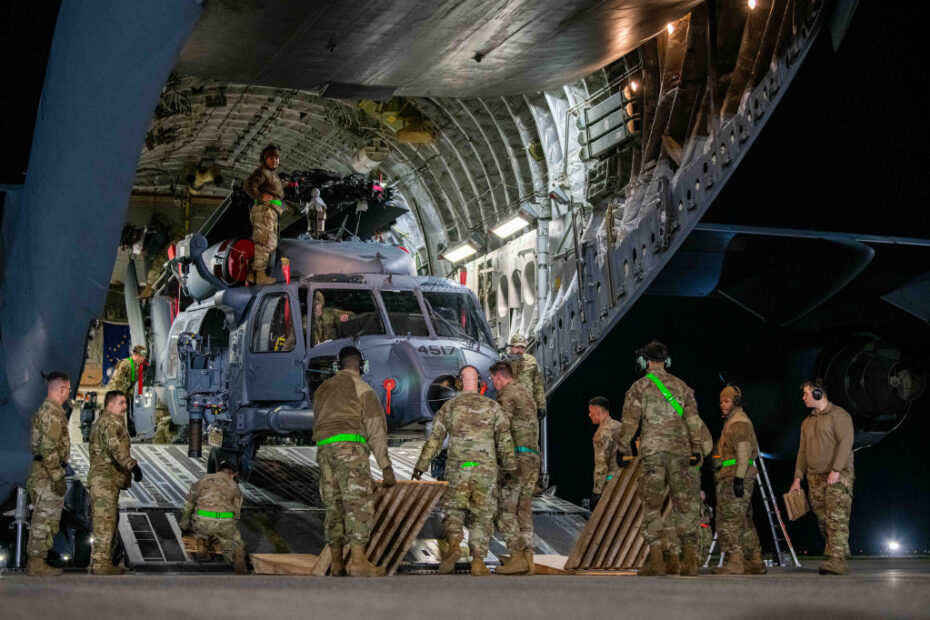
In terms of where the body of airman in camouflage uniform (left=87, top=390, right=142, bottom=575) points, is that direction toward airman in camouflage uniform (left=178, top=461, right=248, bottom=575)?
yes

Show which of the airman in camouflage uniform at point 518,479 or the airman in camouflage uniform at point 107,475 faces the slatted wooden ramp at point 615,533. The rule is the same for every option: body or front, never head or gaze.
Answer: the airman in camouflage uniform at point 107,475

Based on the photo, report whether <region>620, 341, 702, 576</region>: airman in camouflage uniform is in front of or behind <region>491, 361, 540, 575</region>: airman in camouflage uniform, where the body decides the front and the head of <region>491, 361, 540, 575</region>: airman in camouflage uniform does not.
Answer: behind

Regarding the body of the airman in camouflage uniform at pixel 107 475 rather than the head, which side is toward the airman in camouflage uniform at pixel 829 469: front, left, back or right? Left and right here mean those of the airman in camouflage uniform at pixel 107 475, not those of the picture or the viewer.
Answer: front

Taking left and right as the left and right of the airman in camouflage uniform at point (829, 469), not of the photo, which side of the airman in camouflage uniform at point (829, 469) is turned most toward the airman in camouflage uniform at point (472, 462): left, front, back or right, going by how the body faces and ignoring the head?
front

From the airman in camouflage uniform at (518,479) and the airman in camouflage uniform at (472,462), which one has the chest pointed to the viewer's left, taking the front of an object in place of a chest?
the airman in camouflage uniform at (518,479)

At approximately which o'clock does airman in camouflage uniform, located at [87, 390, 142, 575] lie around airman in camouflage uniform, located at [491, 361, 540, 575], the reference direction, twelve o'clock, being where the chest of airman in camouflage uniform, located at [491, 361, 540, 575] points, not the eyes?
airman in camouflage uniform, located at [87, 390, 142, 575] is roughly at 12 o'clock from airman in camouflage uniform, located at [491, 361, 540, 575].

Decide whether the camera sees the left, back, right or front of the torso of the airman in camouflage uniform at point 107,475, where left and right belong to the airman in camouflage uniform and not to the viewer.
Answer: right

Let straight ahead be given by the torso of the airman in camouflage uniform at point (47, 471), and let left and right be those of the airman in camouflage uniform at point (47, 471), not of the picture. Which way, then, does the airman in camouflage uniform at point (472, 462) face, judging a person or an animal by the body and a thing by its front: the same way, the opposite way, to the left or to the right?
to the left

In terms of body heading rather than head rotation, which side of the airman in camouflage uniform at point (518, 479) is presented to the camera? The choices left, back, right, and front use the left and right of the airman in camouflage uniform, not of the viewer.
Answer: left

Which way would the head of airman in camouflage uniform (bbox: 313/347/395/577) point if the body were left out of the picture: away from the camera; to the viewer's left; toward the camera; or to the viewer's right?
away from the camera

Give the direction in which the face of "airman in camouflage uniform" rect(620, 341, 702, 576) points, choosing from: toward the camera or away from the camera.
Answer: away from the camera

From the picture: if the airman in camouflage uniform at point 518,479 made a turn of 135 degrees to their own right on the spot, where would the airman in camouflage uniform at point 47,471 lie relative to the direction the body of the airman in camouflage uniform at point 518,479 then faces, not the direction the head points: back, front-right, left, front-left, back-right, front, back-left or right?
back-left

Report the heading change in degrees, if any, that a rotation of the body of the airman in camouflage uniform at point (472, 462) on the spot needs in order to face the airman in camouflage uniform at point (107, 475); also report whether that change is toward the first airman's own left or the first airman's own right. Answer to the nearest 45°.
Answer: approximately 90° to the first airman's own left

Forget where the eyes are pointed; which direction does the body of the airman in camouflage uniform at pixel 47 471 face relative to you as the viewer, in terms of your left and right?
facing to the right of the viewer
